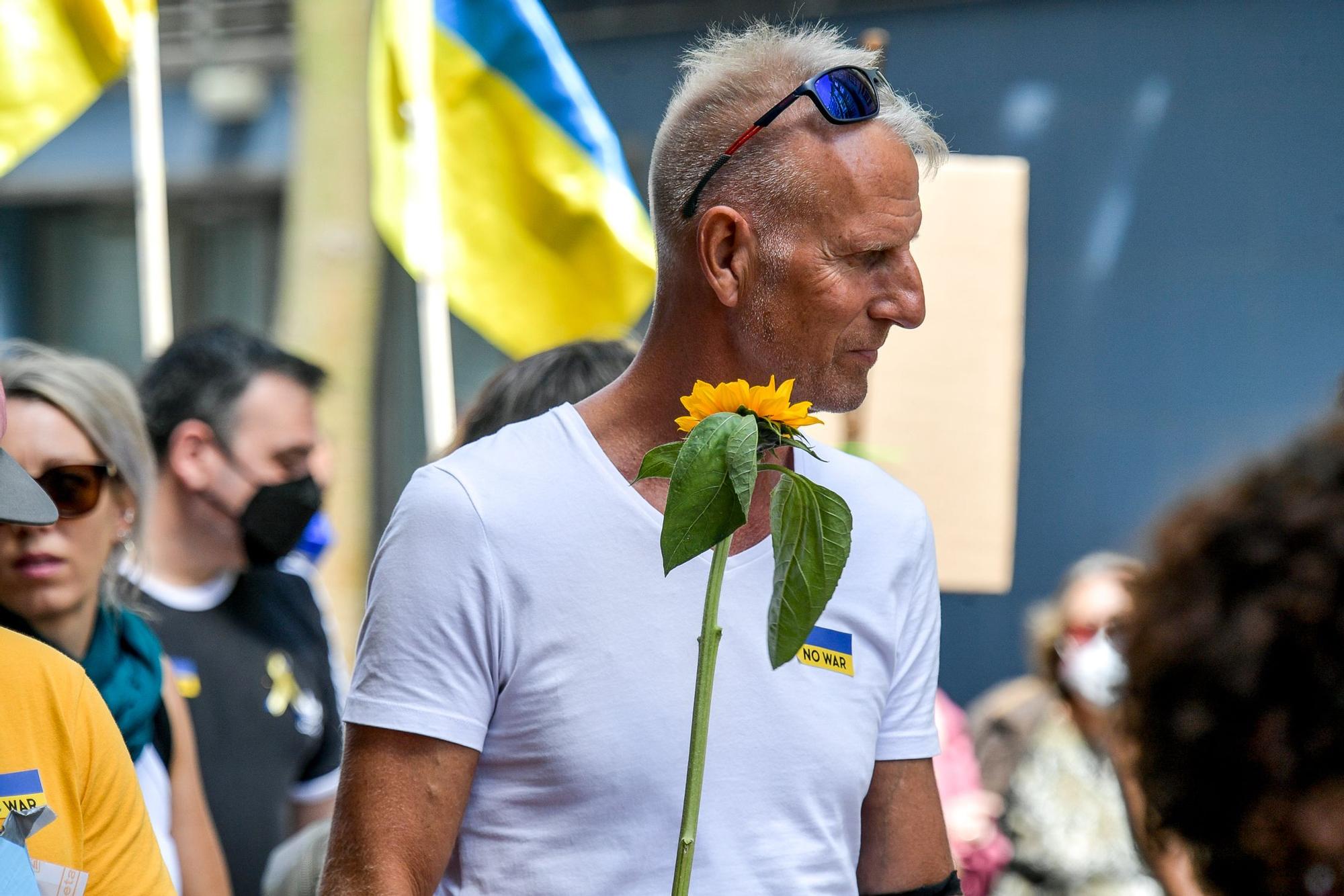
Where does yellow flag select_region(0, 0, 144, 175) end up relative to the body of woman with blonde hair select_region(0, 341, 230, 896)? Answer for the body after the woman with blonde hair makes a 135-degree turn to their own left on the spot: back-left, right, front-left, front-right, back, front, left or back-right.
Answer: left

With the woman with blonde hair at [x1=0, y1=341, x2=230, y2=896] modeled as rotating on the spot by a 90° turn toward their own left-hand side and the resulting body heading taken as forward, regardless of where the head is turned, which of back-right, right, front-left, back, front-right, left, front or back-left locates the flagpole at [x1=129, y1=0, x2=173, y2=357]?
back-left

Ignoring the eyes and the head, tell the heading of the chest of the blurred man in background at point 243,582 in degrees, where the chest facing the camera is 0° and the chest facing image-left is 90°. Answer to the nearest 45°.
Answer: approximately 315°

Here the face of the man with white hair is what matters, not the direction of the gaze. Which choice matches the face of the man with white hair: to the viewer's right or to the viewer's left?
to the viewer's right

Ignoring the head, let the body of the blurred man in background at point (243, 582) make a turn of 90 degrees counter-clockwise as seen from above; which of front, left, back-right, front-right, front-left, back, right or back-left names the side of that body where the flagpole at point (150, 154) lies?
front-left

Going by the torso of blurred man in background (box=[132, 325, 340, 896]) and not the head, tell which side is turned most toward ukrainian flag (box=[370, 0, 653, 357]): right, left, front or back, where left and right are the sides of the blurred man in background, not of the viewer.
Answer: left

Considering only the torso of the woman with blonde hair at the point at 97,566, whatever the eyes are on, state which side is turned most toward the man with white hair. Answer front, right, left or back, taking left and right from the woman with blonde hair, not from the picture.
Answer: left

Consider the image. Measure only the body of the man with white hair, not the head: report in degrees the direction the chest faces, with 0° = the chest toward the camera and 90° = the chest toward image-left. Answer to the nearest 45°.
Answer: approximately 315°
